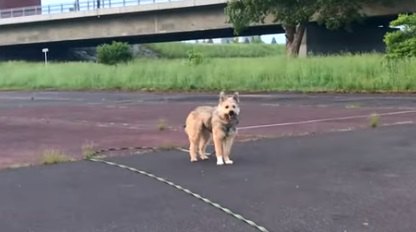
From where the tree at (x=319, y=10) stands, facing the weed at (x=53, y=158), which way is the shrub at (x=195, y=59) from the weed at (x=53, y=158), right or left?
right

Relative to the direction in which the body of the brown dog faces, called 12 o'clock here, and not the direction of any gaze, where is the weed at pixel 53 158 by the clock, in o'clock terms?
The weed is roughly at 5 o'clock from the brown dog.

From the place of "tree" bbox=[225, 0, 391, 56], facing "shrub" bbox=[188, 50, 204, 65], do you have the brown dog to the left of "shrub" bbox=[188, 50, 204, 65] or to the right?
left

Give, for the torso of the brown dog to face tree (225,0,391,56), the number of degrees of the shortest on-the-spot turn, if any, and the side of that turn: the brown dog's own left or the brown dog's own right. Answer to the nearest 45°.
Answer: approximately 135° to the brown dog's own left

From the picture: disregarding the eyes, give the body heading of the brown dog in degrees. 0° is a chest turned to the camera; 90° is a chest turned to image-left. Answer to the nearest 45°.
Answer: approximately 315°

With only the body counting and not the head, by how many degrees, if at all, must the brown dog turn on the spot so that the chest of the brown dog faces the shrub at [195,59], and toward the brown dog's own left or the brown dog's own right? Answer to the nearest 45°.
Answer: approximately 135° to the brown dog's own left
